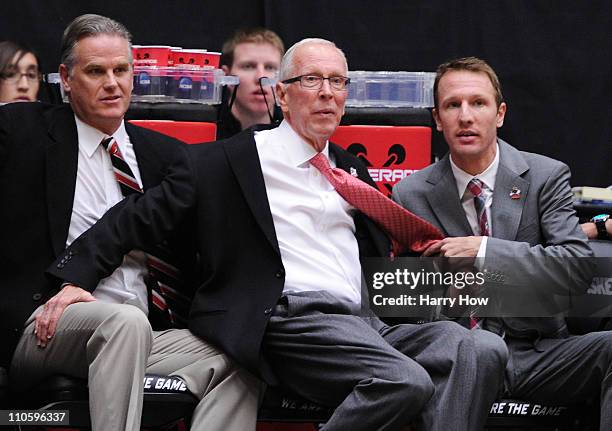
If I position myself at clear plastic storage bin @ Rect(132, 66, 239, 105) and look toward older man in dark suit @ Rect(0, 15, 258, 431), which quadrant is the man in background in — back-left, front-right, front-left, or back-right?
back-left

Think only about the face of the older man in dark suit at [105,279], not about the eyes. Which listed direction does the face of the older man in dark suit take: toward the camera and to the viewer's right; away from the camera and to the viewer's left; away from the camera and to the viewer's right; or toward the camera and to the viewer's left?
toward the camera and to the viewer's right

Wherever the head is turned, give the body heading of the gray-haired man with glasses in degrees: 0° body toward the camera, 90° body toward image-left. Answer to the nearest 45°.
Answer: approximately 315°

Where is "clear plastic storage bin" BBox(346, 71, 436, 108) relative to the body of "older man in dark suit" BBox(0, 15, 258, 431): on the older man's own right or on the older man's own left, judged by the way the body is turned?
on the older man's own left

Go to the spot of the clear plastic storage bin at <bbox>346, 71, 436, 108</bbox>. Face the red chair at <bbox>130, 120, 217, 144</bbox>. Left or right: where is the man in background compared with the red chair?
right

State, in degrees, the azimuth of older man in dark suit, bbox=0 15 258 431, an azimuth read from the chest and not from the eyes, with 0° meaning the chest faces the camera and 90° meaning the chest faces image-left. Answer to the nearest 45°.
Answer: approximately 315°

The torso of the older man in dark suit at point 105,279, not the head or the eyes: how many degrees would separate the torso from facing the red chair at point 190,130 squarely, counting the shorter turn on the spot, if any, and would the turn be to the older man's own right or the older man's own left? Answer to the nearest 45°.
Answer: approximately 90° to the older man's own left
